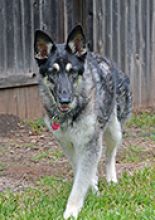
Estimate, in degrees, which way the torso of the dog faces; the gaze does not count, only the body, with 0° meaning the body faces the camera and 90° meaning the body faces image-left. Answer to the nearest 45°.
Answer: approximately 45°

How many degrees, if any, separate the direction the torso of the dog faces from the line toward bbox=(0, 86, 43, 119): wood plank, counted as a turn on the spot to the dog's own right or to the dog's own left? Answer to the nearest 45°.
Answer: approximately 135° to the dog's own right

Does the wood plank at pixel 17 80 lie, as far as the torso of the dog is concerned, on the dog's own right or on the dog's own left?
on the dog's own right
